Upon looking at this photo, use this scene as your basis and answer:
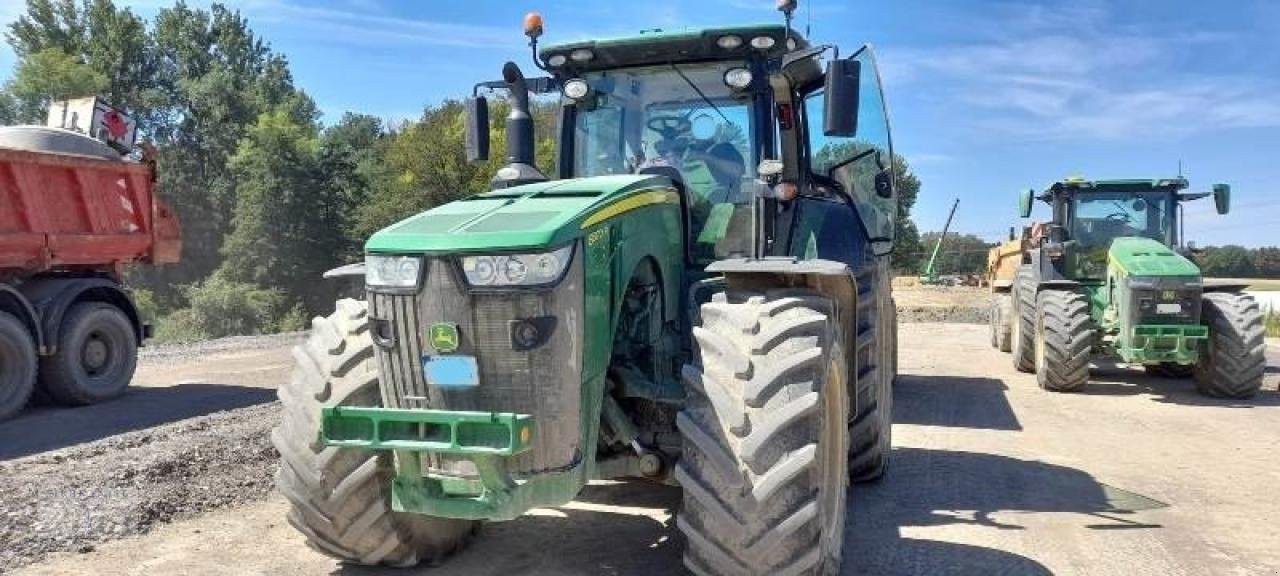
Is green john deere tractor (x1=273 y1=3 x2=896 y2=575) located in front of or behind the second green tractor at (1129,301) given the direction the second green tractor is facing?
in front

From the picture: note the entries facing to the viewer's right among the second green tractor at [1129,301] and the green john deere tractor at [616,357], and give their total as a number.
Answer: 0

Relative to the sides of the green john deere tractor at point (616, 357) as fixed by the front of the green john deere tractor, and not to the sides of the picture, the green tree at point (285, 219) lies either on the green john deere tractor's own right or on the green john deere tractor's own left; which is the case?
on the green john deere tractor's own right

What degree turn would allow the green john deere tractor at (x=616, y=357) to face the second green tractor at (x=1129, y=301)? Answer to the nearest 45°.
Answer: approximately 180°

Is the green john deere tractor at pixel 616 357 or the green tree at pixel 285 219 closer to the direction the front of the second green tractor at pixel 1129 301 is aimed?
the green john deere tractor

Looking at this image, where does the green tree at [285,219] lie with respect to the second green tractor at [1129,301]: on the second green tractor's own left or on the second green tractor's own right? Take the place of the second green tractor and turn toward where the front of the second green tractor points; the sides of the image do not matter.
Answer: on the second green tractor's own right

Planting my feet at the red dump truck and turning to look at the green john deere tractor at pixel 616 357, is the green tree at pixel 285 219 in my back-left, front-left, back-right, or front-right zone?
back-left

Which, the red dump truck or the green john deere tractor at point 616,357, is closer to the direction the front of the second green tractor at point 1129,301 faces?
the green john deere tractor

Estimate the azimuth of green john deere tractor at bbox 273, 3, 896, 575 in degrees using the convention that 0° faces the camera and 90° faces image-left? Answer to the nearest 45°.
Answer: approximately 45°

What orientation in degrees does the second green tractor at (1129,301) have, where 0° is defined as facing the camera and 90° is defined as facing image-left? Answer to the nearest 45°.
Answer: approximately 0°

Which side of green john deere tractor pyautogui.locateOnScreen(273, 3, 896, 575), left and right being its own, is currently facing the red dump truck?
right

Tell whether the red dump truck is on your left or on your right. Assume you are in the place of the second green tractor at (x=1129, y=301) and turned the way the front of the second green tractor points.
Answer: on your right
